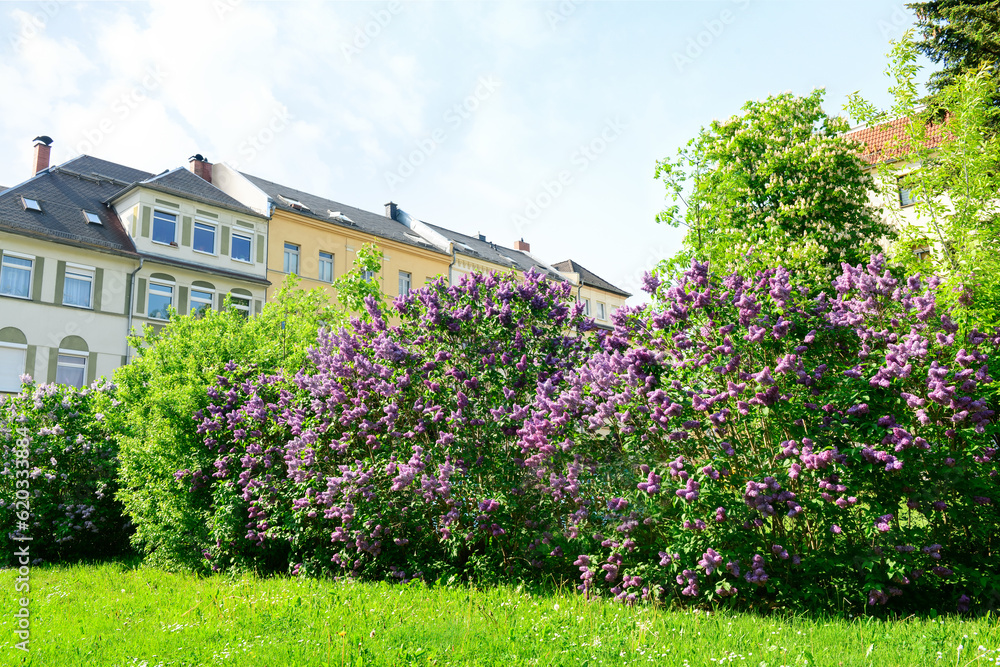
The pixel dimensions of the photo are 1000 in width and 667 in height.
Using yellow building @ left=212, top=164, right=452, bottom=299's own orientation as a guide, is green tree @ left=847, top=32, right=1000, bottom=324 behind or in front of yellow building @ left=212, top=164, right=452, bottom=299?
in front

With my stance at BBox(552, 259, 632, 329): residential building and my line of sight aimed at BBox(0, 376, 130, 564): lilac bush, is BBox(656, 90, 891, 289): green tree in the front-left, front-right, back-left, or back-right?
front-left

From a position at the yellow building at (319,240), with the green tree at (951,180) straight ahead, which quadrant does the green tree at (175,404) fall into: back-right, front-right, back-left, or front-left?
front-right

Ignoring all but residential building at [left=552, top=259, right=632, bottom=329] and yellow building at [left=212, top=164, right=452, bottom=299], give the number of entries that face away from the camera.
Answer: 0

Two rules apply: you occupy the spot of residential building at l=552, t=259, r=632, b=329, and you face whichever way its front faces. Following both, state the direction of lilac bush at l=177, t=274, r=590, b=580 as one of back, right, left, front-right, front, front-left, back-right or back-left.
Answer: front-right

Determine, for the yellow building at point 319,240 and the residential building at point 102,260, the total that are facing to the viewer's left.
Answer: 0

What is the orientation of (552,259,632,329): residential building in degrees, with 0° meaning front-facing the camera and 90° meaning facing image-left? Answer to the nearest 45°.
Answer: approximately 315°

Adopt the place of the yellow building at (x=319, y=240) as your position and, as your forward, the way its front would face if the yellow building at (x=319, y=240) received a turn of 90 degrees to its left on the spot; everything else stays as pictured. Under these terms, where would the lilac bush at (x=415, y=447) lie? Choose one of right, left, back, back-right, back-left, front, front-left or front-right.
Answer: back-right

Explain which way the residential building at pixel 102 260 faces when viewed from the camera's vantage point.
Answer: facing the viewer and to the right of the viewer

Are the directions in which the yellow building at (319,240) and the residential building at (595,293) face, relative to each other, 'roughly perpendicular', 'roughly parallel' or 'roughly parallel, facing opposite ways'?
roughly parallel

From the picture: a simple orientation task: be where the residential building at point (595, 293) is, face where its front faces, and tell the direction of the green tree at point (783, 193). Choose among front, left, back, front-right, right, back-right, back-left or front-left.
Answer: front-right

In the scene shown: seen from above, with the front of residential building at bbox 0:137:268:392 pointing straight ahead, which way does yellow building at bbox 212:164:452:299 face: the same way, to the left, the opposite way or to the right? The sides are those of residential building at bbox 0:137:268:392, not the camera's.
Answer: the same way

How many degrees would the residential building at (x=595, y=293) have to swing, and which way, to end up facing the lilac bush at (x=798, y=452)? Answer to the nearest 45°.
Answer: approximately 45° to its right

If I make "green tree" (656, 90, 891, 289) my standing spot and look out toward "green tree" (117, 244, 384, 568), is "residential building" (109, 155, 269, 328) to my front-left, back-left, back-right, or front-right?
front-right
